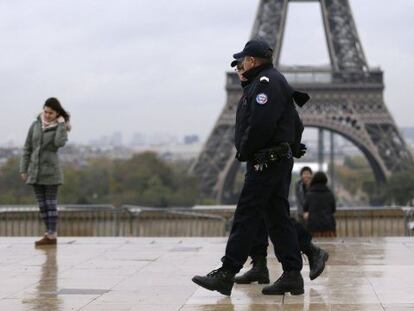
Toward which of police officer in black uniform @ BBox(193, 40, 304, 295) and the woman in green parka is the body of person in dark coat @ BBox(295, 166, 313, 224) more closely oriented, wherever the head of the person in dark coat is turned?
the police officer in black uniform

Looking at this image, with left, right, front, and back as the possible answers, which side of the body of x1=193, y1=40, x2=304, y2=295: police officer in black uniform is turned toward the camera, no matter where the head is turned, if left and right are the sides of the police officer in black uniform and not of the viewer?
left

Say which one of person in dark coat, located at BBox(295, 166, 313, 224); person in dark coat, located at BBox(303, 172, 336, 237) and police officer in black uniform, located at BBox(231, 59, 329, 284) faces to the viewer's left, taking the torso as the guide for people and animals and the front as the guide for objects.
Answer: the police officer in black uniform

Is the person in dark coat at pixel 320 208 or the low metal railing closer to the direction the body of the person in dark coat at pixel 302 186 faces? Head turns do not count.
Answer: the person in dark coat

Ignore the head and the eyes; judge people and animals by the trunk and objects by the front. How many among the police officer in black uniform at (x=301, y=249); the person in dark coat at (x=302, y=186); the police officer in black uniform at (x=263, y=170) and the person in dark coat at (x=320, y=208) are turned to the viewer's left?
2

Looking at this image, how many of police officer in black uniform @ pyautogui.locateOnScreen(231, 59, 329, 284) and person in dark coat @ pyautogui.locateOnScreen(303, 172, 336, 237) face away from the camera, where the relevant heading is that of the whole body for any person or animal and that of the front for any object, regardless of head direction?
1

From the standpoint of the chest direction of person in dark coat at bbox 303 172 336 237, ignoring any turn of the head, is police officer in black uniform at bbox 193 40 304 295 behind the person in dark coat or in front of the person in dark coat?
behind

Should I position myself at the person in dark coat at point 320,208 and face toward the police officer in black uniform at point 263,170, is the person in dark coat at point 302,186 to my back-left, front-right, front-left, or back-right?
back-right

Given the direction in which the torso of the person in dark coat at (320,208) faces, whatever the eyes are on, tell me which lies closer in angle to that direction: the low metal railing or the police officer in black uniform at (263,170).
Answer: the low metal railing

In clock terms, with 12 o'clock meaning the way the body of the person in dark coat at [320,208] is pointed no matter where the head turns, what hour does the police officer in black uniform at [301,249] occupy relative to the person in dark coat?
The police officer in black uniform is roughly at 6 o'clock from the person in dark coat.

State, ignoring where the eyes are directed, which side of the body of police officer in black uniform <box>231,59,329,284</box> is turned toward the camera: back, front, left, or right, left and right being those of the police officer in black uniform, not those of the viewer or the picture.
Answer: left

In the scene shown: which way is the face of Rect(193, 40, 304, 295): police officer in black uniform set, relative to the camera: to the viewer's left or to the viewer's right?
to the viewer's left

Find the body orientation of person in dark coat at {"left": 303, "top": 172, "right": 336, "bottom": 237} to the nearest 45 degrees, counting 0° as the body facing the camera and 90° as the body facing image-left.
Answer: approximately 180°

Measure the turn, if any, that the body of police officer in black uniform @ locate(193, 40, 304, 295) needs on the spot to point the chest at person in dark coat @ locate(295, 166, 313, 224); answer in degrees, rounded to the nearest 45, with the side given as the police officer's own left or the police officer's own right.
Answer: approximately 90° to the police officer's own right

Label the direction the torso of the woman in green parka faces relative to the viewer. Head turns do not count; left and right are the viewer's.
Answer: facing the viewer and to the left of the viewer
